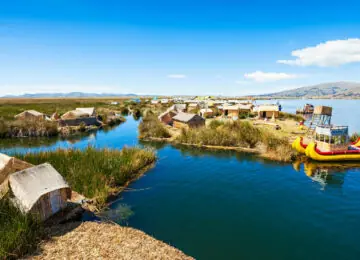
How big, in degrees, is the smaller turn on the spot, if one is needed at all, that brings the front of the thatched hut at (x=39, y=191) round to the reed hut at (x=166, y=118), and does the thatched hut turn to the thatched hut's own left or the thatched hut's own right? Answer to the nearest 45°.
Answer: approximately 90° to the thatched hut's own left

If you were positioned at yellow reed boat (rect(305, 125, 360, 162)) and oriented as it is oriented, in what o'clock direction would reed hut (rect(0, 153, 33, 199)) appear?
The reed hut is roughly at 10 o'clock from the yellow reed boat.

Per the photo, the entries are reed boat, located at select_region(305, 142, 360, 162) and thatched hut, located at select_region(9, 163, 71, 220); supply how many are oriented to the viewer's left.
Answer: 1

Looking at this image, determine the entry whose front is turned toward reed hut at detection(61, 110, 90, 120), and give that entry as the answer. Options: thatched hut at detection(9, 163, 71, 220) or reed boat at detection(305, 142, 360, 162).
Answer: the reed boat

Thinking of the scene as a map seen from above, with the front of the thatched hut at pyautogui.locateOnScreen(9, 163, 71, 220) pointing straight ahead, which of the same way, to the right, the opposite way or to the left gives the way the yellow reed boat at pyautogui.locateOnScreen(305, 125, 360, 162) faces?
the opposite way

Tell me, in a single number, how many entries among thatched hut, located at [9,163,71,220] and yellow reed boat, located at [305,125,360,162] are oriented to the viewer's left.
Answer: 1

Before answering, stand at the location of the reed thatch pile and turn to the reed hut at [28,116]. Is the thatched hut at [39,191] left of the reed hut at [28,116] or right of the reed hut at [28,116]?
left

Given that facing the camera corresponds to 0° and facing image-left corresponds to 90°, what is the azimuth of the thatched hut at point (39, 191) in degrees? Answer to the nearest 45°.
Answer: approximately 315°

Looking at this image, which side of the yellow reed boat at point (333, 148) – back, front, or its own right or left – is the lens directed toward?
left
